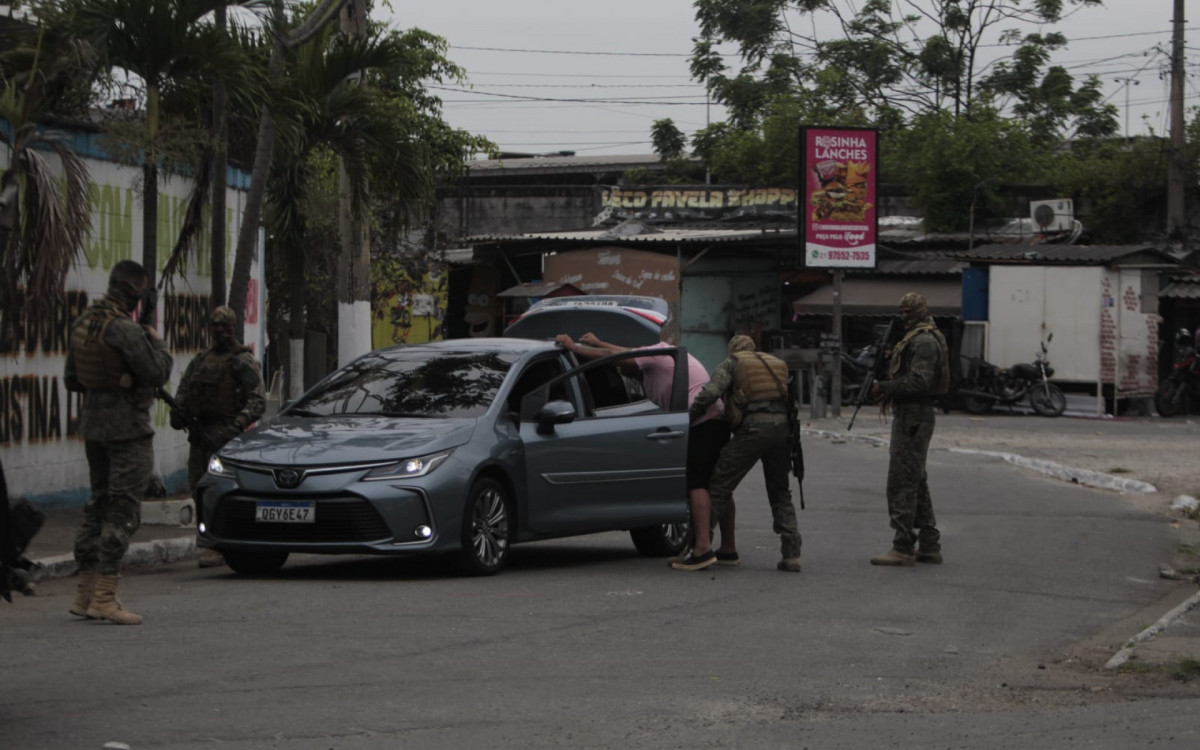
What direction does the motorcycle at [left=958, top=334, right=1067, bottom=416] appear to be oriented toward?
to the viewer's right

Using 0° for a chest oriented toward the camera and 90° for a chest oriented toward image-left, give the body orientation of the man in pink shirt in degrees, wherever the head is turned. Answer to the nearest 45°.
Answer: approximately 90°

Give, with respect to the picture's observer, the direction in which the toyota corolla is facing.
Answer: facing the viewer and to the left of the viewer

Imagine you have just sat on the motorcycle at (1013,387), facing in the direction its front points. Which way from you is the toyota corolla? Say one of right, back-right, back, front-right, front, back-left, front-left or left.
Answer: right

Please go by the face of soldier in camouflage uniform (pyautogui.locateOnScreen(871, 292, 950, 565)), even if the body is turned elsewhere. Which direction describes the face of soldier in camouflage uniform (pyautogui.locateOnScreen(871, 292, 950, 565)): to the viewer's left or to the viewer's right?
to the viewer's left

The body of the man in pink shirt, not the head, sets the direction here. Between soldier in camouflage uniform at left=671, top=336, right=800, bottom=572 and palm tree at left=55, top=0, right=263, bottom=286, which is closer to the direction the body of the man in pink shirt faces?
the palm tree

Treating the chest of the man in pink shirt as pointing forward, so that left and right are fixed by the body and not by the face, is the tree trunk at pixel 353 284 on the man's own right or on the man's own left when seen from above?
on the man's own right

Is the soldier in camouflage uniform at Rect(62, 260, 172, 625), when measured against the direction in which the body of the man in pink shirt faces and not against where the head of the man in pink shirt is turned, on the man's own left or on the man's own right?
on the man's own left

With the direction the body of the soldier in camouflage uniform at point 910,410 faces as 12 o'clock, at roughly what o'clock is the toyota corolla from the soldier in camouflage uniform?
The toyota corolla is roughly at 11 o'clock from the soldier in camouflage uniform.

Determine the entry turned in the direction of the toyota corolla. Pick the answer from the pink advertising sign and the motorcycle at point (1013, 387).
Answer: the pink advertising sign

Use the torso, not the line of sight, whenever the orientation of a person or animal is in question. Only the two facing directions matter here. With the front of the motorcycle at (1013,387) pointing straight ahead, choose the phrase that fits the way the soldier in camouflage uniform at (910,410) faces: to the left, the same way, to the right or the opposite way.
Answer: the opposite way

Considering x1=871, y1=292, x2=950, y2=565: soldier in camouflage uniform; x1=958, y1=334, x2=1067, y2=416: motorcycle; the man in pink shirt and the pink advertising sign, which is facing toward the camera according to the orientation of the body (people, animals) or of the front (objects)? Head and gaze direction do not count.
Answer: the pink advertising sign

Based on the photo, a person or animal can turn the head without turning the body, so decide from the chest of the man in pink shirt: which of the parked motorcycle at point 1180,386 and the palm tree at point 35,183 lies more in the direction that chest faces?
the palm tree
